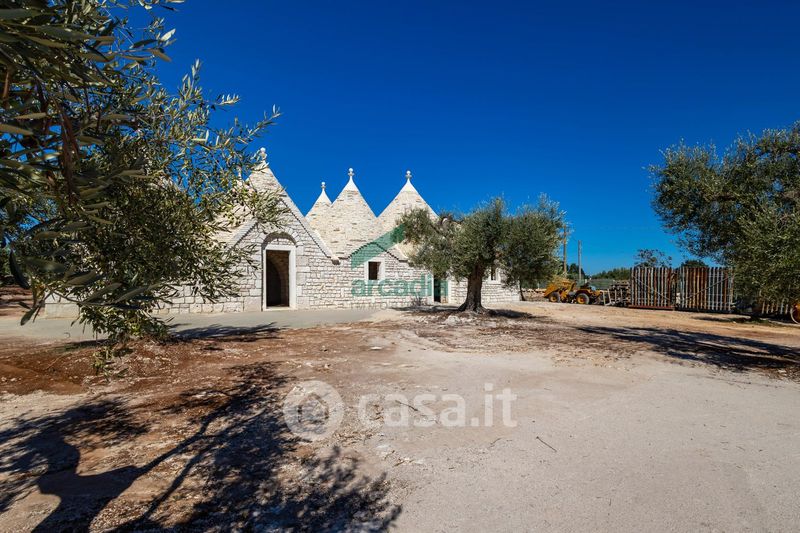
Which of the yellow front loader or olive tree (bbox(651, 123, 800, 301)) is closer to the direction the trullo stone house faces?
the olive tree

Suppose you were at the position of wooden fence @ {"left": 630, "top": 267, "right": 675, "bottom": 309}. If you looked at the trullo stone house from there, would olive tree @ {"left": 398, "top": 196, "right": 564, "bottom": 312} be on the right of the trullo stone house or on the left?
left

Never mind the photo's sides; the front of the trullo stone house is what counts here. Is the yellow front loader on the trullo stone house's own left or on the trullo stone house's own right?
on the trullo stone house's own left

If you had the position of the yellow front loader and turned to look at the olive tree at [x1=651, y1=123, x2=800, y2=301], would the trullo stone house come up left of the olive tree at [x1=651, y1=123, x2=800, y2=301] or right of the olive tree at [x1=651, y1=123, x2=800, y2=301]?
right

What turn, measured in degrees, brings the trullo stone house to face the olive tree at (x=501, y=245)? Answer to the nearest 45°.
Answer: approximately 45° to its left

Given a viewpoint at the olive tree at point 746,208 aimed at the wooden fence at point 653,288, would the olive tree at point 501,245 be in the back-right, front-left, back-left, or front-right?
front-left

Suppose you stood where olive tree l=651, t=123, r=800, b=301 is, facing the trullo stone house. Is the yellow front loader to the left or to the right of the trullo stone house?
right

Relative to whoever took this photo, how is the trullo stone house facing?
facing the viewer

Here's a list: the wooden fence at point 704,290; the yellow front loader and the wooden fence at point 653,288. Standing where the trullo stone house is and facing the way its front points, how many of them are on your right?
0

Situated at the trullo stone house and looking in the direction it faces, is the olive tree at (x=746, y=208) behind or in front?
in front

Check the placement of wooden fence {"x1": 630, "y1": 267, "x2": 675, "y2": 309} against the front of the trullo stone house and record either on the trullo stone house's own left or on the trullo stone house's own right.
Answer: on the trullo stone house's own left

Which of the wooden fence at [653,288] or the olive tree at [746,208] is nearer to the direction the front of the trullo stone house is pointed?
the olive tree

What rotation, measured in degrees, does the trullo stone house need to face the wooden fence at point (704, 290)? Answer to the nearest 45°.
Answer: approximately 90° to its left
